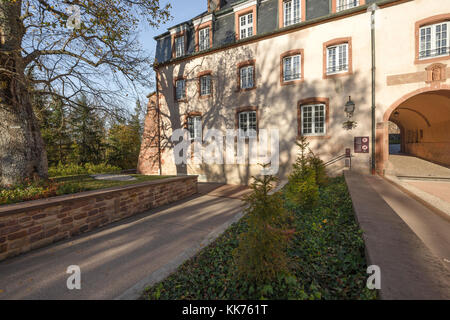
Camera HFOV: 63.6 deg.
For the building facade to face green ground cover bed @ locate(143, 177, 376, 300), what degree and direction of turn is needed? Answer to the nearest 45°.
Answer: approximately 45° to its left

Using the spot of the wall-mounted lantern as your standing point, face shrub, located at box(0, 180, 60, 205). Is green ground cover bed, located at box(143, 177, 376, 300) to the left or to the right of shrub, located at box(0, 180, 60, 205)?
left

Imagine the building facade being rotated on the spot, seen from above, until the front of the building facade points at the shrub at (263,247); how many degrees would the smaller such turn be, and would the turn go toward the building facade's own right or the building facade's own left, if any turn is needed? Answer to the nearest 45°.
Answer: approximately 45° to the building facade's own left

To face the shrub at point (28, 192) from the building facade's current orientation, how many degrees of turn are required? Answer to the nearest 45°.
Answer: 0° — it already faces it

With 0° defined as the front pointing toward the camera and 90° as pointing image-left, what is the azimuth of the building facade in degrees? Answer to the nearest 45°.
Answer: approximately 45°

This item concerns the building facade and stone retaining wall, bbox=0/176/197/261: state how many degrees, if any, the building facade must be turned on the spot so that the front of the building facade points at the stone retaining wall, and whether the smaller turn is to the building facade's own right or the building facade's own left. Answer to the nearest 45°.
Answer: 0° — it already faces it
